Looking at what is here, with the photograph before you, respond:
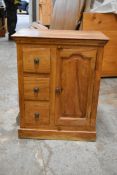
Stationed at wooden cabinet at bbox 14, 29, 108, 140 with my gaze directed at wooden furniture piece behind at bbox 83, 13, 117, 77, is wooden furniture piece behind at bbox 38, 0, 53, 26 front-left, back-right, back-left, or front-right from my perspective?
front-left

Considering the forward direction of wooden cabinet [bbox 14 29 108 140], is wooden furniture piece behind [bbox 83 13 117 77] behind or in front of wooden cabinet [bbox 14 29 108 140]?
behind

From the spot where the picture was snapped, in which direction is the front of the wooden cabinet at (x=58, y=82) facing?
facing the viewer

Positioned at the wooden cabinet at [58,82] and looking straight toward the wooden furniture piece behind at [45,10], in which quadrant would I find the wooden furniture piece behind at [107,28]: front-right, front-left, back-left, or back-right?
front-right

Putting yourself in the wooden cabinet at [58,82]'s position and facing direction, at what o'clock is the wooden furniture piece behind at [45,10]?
The wooden furniture piece behind is roughly at 6 o'clock from the wooden cabinet.
